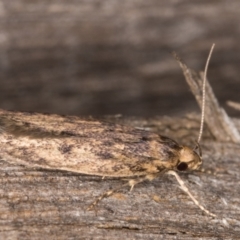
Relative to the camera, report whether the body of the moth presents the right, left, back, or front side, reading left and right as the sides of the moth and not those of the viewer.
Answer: right
